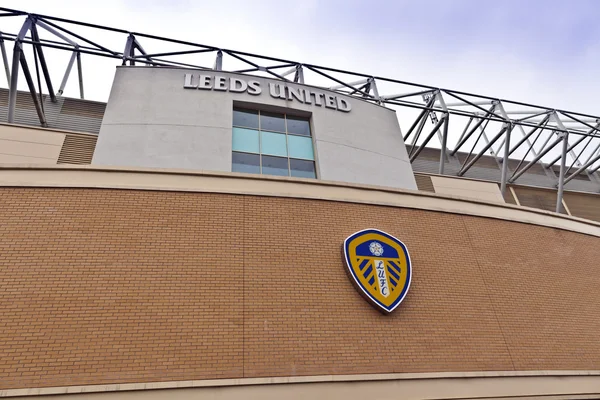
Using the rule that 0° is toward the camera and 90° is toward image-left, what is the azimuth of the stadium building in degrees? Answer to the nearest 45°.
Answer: approximately 0°
